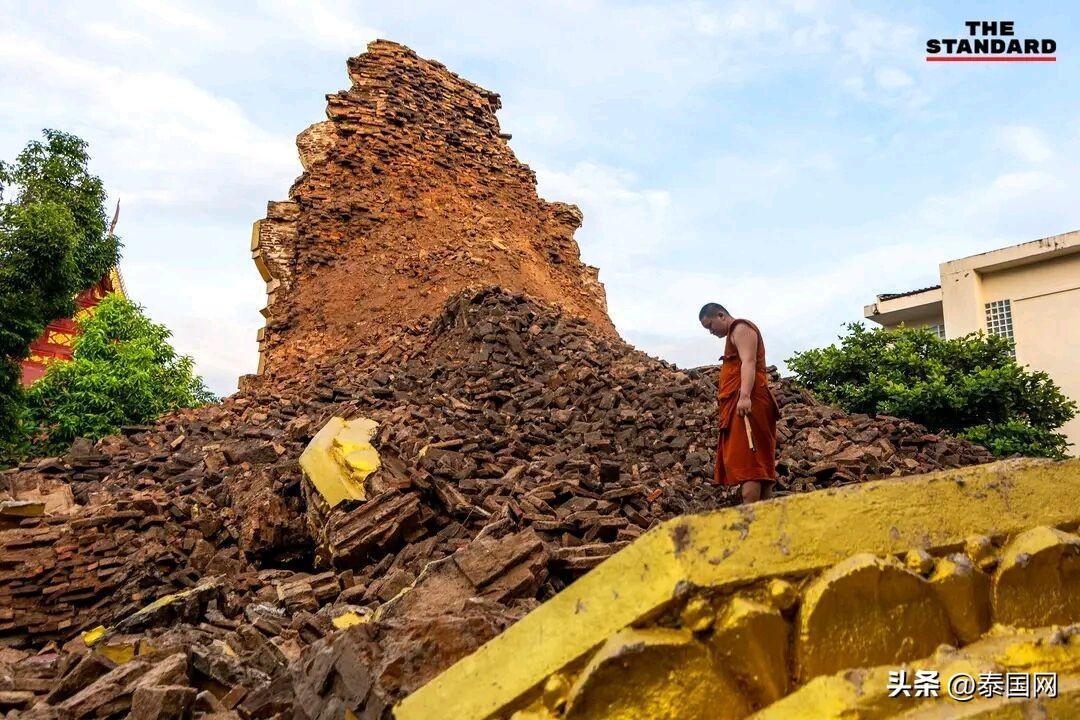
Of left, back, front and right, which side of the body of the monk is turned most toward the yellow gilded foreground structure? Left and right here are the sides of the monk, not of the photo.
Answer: left

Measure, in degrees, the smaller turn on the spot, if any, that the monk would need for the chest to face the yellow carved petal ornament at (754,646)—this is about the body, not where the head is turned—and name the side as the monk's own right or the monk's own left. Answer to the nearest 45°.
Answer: approximately 90° to the monk's own left

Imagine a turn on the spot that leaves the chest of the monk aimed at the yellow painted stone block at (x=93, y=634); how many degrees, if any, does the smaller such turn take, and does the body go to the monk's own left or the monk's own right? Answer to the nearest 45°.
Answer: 0° — they already face it

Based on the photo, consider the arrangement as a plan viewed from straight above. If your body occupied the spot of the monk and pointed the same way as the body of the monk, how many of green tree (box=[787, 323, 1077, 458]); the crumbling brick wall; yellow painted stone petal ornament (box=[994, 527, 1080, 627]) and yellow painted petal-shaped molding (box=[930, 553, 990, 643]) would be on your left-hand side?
2

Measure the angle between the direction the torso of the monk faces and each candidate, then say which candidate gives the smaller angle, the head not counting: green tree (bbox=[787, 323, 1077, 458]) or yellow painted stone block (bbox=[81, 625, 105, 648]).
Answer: the yellow painted stone block

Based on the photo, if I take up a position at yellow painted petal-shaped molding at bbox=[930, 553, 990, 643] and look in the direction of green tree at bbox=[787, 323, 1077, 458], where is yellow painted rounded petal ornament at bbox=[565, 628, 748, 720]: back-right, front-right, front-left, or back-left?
back-left

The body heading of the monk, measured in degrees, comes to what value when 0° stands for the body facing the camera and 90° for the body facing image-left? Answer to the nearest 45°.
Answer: approximately 90°

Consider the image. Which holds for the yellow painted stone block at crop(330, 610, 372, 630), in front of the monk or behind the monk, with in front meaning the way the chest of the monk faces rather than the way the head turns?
in front

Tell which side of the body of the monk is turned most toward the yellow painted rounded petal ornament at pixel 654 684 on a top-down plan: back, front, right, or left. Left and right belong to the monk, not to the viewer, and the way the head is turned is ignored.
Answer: left

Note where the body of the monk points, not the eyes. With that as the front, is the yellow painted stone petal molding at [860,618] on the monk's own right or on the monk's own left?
on the monk's own left
